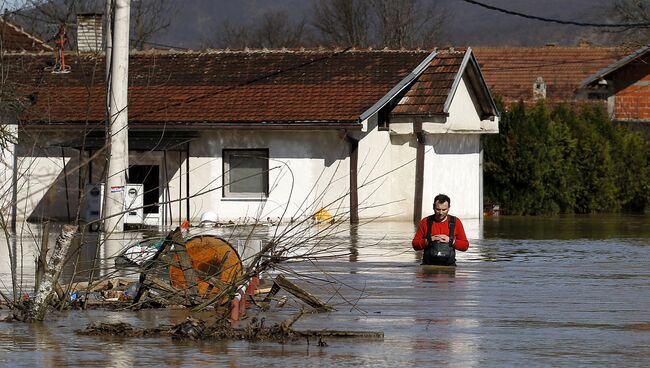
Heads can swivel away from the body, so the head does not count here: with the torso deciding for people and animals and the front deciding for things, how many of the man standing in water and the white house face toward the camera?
2

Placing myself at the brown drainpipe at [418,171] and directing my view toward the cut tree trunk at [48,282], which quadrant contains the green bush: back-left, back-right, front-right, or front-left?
back-left

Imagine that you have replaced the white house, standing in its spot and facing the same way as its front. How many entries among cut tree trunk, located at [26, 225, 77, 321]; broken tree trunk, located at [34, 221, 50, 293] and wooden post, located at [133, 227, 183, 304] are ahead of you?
3

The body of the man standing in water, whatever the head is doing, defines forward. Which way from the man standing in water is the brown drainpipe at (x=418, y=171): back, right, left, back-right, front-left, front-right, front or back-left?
back

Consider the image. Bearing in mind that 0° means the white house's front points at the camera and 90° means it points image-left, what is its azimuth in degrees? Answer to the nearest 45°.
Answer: approximately 0°

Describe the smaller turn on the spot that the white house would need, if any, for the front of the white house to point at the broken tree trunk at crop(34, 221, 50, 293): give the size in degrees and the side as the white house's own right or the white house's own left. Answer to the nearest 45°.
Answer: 0° — it already faces it
